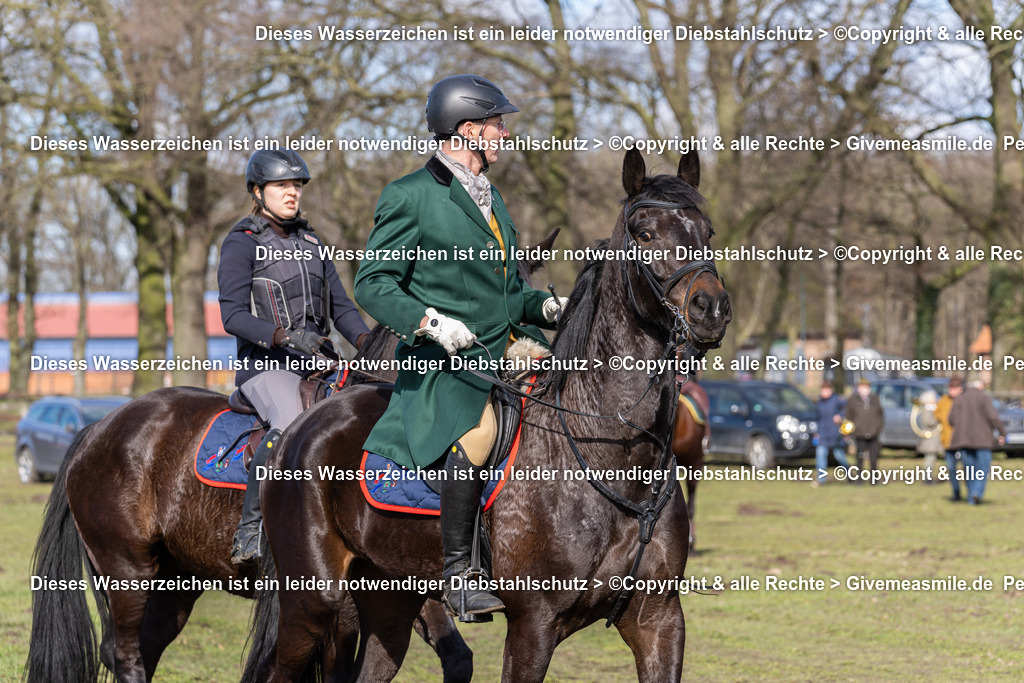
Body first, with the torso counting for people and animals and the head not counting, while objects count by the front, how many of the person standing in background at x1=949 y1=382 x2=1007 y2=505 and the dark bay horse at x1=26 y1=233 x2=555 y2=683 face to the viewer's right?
1

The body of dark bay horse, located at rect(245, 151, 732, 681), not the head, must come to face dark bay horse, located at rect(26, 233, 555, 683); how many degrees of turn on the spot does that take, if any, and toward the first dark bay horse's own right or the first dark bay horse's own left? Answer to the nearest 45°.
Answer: approximately 180°

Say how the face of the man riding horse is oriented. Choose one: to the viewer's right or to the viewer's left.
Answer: to the viewer's right

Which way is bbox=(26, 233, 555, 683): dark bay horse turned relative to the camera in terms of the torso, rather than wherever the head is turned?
to the viewer's right

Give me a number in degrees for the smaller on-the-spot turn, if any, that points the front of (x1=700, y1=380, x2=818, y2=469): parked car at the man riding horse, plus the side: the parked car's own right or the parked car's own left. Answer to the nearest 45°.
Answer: approximately 45° to the parked car's own right

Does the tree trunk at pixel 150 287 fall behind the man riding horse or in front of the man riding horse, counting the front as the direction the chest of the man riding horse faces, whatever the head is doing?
behind
